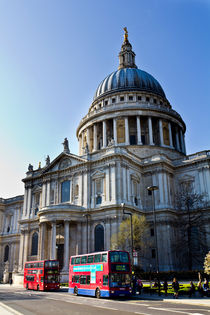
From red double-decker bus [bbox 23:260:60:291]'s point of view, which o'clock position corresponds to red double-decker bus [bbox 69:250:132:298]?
red double-decker bus [bbox 69:250:132:298] is roughly at 1 o'clock from red double-decker bus [bbox 23:260:60:291].

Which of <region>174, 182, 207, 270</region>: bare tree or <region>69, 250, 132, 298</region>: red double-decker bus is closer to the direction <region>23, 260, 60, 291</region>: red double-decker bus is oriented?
the red double-decker bus

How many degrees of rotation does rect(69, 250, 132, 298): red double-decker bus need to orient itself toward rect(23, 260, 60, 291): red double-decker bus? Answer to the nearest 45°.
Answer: approximately 180°

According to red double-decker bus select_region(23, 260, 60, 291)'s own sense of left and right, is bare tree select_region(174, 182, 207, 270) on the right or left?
on its left

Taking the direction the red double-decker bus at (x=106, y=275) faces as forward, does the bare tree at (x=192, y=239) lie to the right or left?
on its left

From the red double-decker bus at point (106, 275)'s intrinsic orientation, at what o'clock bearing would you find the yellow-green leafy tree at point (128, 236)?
The yellow-green leafy tree is roughly at 8 o'clock from the red double-decker bus.

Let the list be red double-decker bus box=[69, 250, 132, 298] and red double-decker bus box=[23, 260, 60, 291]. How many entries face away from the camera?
0

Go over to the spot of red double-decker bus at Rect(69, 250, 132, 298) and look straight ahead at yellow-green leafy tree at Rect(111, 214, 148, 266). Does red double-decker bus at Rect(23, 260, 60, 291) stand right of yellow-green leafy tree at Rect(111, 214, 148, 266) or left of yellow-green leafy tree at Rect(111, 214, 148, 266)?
left

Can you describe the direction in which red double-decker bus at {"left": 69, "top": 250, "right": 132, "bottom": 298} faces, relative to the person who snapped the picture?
facing the viewer and to the right of the viewer

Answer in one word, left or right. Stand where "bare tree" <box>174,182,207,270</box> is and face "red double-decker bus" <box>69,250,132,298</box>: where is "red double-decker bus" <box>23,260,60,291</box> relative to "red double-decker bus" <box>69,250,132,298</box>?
right
